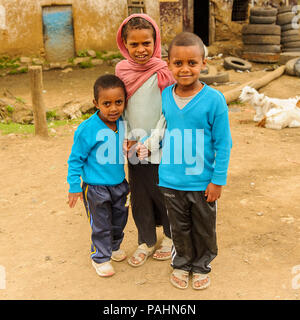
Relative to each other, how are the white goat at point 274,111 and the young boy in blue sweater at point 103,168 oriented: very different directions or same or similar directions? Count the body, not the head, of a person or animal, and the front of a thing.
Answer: very different directions

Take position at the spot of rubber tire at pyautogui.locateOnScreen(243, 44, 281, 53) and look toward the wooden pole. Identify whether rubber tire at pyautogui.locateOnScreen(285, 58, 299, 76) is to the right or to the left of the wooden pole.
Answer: left

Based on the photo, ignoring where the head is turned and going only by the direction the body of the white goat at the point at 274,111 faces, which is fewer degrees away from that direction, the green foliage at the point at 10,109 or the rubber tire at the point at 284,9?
the green foliage

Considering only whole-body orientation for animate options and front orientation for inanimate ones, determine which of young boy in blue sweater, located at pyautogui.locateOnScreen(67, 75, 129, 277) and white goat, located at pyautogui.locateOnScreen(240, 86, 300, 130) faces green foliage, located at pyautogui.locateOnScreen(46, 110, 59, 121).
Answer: the white goat

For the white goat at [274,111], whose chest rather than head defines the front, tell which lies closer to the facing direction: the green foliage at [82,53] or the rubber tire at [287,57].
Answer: the green foliage

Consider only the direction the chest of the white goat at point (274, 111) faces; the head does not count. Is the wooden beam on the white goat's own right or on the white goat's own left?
on the white goat's own right

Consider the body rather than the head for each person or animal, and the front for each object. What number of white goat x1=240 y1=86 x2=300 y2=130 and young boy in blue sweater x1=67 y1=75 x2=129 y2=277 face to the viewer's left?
1

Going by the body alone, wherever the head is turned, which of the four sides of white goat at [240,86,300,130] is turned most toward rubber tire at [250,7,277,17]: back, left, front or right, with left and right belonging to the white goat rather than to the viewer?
right

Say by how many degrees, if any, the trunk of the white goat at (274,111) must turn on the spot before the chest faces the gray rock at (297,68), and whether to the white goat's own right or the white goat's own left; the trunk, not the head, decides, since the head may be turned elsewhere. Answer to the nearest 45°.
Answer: approximately 90° to the white goat's own right

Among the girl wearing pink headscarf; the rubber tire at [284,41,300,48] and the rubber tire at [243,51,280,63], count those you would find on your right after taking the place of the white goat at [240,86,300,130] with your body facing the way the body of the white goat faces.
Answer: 2

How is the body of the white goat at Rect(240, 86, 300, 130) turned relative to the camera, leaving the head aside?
to the viewer's left

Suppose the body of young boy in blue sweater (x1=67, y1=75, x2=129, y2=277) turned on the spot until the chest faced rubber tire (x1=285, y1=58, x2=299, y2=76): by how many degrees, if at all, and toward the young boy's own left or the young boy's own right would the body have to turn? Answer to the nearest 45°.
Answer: approximately 90° to the young boy's own left
